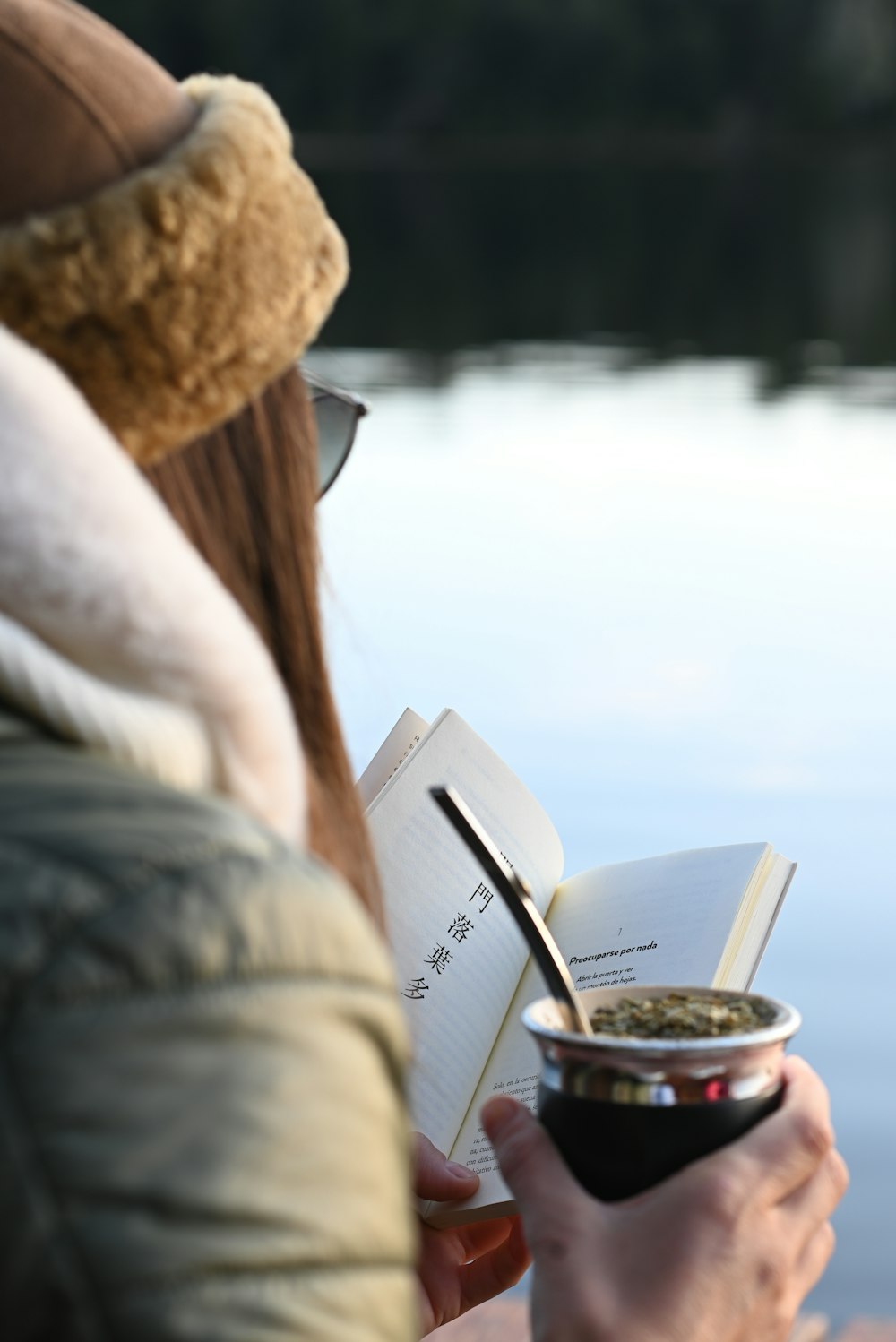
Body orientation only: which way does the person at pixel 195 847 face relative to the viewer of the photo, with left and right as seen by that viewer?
facing away from the viewer and to the right of the viewer
